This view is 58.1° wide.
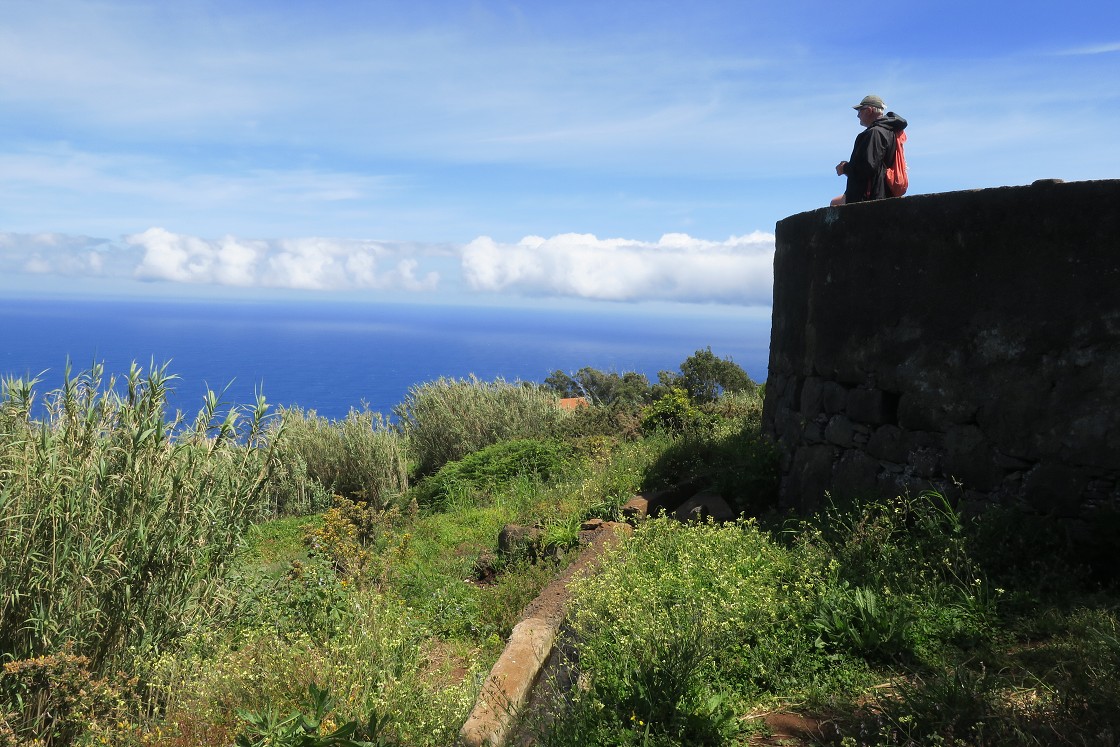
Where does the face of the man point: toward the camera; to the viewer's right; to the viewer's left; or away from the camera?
to the viewer's left

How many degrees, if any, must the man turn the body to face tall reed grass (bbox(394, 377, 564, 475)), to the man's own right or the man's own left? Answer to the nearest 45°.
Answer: approximately 45° to the man's own right

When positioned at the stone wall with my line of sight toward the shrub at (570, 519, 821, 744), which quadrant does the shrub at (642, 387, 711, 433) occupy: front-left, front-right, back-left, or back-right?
back-right

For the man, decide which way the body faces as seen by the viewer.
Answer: to the viewer's left

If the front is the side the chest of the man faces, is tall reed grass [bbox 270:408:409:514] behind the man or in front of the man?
in front
